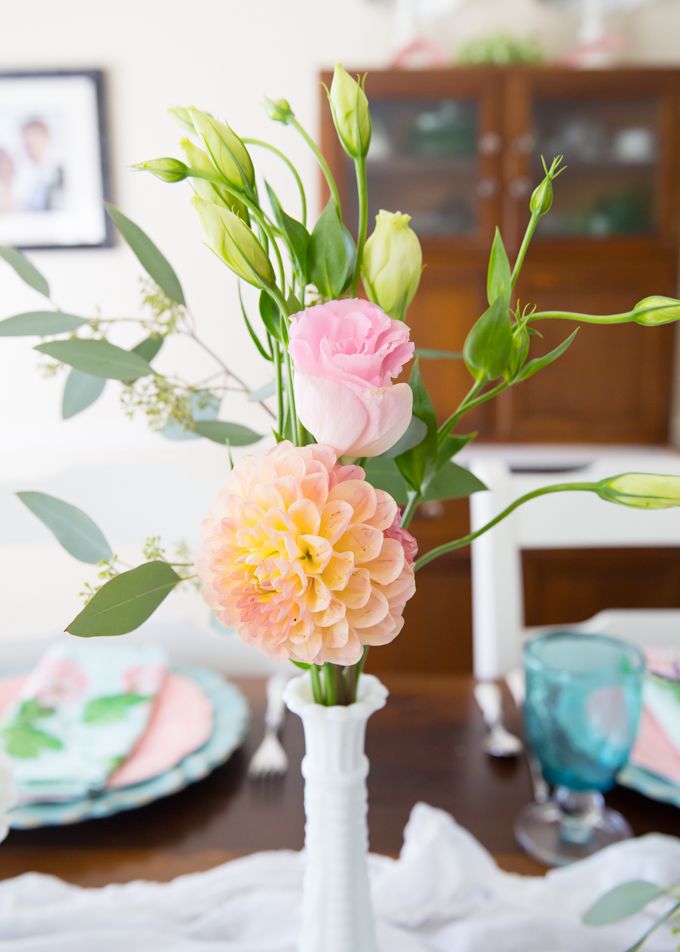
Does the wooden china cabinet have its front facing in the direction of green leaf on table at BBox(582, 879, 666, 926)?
yes

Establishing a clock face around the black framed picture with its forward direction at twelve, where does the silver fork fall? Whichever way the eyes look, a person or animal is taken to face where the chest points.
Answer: The silver fork is roughly at 12 o'clock from the black framed picture.

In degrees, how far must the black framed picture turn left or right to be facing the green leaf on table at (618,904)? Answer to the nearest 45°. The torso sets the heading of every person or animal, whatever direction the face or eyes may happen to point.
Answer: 0° — it already faces it

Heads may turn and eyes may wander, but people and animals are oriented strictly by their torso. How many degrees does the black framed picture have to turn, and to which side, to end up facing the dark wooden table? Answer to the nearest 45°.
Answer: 0° — it already faces it

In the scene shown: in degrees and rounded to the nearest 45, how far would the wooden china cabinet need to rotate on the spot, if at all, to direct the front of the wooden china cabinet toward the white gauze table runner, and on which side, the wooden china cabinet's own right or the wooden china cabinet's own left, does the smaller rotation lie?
0° — it already faces it

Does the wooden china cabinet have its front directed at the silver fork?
yes

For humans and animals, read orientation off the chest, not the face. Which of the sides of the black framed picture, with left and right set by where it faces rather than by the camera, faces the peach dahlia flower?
front

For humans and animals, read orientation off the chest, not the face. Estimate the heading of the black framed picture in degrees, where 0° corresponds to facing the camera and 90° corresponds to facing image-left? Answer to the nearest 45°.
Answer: approximately 0°

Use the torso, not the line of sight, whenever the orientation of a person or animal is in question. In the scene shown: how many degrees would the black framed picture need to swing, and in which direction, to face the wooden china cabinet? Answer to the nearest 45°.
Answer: approximately 45° to its left

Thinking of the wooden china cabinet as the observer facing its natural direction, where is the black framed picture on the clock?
The black framed picture is roughly at 3 o'clock from the wooden china cabinet.

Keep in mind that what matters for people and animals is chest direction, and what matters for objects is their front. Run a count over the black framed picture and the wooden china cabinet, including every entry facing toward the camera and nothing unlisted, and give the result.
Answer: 2

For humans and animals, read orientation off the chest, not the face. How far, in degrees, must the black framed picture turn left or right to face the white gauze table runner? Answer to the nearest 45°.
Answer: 0° — it already faces it

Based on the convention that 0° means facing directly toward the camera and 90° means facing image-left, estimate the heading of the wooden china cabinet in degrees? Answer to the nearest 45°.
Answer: approximately 0°

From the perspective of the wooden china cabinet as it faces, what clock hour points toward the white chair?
The white chair is roughly at 12 o'clock from the wooden china cabinet.

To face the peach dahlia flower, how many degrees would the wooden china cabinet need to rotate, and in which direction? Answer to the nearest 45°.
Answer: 0° — it already faces it
